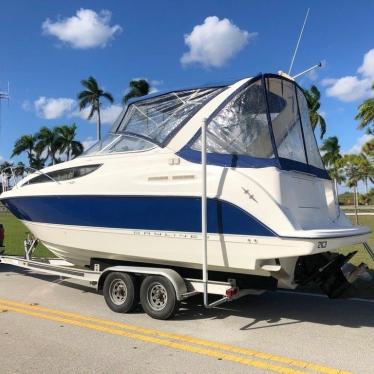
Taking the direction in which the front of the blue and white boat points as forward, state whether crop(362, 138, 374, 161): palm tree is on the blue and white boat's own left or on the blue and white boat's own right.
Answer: on the blue and white boat's own right

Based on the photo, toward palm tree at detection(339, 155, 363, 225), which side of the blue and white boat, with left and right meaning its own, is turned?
right

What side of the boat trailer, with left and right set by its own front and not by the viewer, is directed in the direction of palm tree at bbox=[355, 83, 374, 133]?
right

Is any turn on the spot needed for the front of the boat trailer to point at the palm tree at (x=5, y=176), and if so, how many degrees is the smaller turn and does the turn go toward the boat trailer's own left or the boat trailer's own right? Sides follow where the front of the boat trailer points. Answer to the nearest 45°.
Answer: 0° — it already faces it

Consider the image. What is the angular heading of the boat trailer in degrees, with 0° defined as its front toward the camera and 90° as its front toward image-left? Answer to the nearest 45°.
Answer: approximately 135°

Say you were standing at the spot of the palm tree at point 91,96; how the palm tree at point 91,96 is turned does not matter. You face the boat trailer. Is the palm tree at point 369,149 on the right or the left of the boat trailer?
left

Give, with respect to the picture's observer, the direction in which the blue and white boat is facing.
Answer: facing away from the viewer and to the left of the viewer
